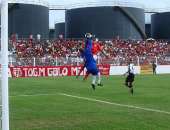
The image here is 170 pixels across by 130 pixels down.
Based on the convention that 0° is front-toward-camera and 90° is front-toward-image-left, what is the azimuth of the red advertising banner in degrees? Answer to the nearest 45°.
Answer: approximately 0°
